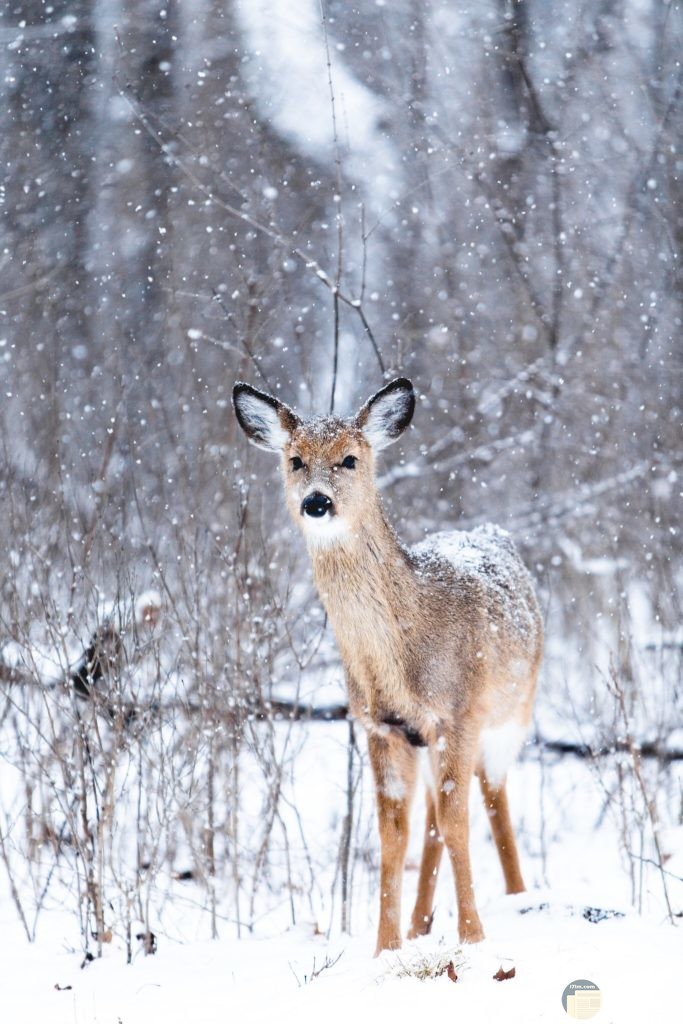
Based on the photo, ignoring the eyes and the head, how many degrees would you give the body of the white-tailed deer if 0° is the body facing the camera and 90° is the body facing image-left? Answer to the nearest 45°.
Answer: approximately 45°
